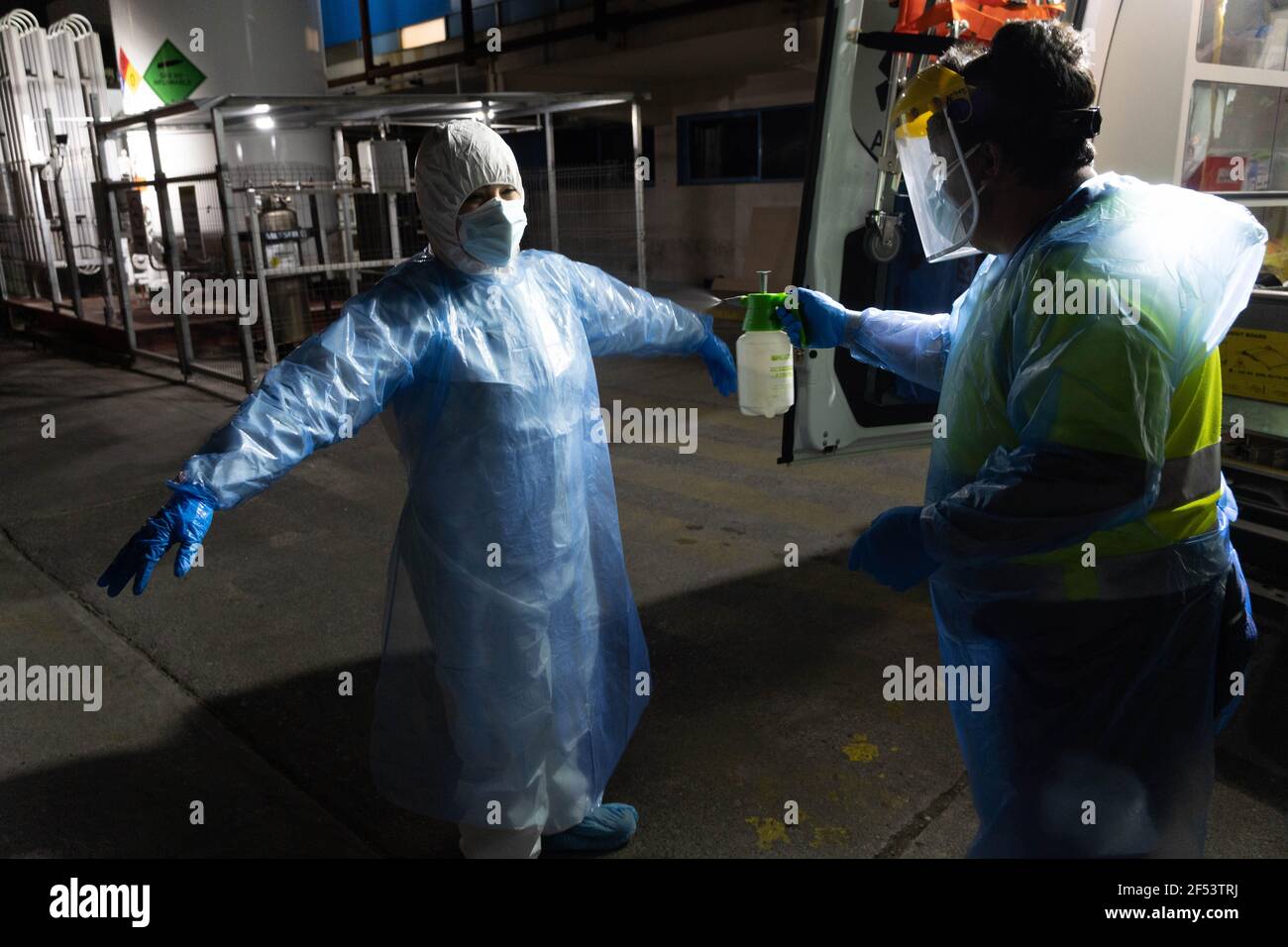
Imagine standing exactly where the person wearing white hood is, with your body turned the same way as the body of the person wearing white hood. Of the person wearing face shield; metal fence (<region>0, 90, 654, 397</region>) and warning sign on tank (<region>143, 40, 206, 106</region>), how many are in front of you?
1

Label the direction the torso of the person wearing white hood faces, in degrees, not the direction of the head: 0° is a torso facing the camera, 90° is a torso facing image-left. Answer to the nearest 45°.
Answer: approximately 315°

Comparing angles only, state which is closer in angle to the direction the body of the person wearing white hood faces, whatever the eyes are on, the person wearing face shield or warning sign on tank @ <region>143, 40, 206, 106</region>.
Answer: the person wearing face shield

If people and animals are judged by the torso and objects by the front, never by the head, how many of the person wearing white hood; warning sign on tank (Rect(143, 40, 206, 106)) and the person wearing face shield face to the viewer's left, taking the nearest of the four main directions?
1

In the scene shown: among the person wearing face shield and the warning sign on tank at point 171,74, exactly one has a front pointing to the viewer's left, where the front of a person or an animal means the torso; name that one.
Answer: the person wearing face shield

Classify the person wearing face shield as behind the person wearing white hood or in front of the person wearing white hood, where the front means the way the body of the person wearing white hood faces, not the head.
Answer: in front

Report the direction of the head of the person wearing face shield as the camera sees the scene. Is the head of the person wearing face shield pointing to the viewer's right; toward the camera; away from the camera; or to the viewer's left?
to the viewer's left

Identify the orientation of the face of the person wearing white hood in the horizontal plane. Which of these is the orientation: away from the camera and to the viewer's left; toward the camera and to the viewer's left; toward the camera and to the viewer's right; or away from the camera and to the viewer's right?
toward the camera and to the viewer's right

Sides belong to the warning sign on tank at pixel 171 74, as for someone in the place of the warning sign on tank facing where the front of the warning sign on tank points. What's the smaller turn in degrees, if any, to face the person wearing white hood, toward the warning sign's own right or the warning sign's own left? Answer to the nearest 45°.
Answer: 0° — it already faces them

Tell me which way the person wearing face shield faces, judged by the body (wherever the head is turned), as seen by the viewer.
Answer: to the viewer's left

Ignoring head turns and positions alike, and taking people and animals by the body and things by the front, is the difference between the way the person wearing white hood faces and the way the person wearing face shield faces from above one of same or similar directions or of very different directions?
very different directions
